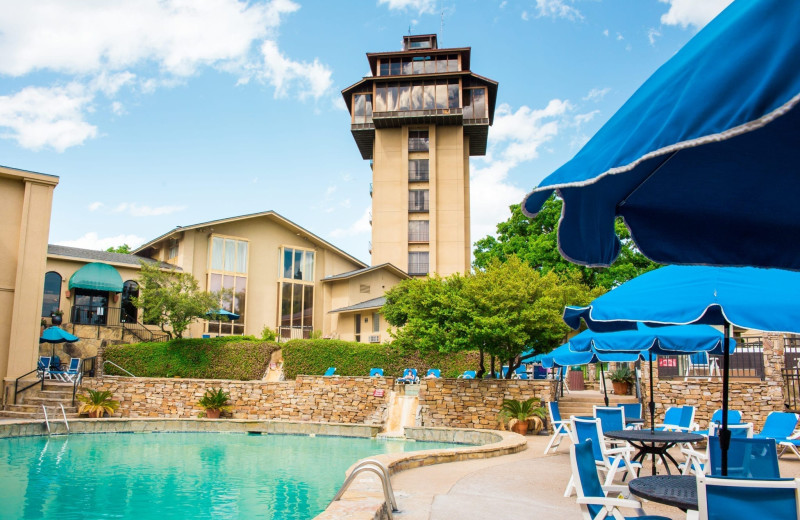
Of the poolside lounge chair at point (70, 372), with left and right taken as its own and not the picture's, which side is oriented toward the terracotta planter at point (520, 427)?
left

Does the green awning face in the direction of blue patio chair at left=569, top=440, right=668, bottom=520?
yes

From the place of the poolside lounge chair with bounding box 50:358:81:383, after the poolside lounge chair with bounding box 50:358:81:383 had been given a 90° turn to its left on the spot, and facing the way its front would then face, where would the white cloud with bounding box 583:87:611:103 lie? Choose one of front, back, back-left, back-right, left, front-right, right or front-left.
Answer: front-left

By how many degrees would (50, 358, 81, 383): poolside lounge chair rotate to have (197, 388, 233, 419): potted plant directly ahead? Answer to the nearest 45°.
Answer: approximately 90° to its left

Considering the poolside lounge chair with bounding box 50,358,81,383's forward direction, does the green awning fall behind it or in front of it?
behind

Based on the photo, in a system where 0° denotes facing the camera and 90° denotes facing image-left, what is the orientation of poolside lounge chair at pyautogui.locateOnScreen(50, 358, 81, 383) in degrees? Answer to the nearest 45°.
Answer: approximately 45°

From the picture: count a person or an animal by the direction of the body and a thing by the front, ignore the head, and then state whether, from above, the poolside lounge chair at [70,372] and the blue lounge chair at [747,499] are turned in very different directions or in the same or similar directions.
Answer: very different directions

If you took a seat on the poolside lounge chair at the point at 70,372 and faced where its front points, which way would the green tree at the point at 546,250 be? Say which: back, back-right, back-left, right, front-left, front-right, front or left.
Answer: back-left

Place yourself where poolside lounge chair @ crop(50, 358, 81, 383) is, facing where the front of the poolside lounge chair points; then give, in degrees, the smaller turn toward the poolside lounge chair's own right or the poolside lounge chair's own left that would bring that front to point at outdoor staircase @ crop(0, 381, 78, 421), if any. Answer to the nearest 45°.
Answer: approximately 45° to the poolside lounge chair's own left

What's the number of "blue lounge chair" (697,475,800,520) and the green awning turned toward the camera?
1

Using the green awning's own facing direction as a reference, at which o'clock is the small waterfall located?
The small waterfall is roughly at 11 o'clock from the green awning.
